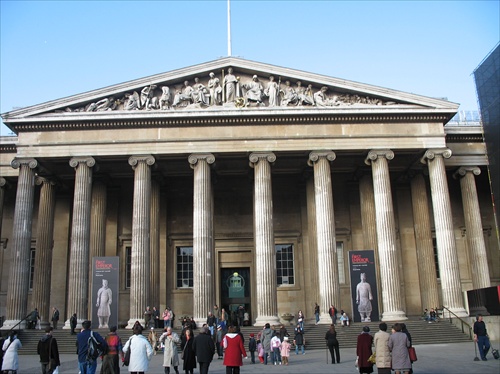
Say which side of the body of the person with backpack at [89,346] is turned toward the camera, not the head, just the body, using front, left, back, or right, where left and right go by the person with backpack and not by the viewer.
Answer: back

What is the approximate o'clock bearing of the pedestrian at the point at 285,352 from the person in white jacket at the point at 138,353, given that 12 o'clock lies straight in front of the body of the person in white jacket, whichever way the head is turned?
The pedestrian is roughly at 1 o'clock from the person in white jacket.

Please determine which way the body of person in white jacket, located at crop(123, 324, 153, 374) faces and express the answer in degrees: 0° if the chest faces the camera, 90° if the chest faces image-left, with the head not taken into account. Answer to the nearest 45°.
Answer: approximately 180°

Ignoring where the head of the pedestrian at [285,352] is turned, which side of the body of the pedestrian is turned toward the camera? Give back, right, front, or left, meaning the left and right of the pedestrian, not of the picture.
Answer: back

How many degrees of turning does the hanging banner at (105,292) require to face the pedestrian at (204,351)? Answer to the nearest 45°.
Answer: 0° — it already faces them

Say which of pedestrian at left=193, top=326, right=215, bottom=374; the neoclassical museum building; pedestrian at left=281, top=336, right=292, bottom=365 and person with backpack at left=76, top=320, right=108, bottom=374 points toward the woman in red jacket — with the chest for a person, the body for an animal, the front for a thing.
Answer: the neoclassical museum building

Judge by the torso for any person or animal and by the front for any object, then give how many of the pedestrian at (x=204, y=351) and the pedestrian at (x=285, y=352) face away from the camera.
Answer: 2

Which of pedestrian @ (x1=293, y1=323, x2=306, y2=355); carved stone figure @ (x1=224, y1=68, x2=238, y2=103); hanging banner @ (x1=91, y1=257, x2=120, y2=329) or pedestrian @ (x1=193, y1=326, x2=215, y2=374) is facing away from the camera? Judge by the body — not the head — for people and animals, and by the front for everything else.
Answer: pedestrian @ (x1=193, y1=326, x2=215, y2=374)

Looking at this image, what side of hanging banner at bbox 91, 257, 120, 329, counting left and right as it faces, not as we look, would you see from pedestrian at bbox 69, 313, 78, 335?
right
